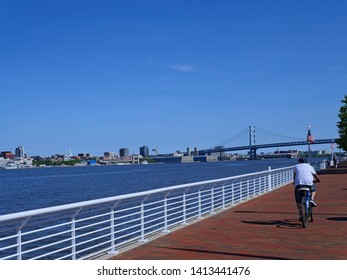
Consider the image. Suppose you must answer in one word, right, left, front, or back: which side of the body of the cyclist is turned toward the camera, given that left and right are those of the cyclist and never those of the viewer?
back
